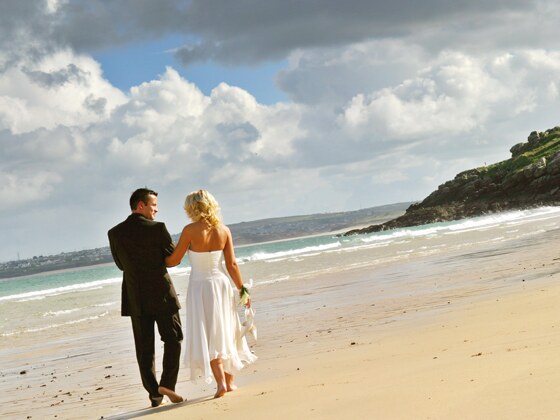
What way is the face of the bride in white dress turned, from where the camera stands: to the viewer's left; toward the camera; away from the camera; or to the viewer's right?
away from the camera

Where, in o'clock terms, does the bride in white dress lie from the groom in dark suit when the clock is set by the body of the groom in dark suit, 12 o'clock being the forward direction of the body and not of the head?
The bride in white dress is roughly at 4 o'clock from the groom in dark suit.

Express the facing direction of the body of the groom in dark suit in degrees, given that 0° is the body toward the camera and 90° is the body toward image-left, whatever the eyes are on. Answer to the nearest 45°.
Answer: approximately 180°

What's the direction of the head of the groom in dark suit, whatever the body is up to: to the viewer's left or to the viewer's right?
to the viewer's right

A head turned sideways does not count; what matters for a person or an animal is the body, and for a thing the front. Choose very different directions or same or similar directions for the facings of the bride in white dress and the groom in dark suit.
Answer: same or similar directions

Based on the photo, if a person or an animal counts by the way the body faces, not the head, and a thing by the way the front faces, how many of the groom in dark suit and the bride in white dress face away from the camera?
2

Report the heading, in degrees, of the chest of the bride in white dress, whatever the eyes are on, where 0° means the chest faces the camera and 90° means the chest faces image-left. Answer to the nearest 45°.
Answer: approximately 180°

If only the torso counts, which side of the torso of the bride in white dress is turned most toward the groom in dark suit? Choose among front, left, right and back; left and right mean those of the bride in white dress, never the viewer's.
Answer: left
